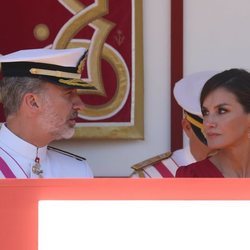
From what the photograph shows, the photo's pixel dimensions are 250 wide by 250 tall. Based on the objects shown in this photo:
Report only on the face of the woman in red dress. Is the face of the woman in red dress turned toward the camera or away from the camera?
toward the camera

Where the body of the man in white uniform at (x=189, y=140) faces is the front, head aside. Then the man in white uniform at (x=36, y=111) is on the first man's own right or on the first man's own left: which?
on the first man's own right

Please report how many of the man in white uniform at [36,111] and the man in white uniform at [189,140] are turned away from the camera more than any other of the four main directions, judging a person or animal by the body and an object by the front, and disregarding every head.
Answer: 0

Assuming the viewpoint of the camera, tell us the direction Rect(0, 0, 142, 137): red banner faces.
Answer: facing the viewer

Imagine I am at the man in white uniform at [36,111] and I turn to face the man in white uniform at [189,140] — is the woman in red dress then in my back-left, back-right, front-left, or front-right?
front-right

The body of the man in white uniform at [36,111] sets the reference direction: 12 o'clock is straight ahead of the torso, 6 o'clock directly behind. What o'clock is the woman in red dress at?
The woman in red dress is roughly at 11 o'clock from the man in white uniform.

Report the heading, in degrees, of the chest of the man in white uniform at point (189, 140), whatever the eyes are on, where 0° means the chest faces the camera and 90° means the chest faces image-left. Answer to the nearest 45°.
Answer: approximately 315°

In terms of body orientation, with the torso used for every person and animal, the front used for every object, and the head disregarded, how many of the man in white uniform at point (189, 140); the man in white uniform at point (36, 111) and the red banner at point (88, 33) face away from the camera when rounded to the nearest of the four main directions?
0

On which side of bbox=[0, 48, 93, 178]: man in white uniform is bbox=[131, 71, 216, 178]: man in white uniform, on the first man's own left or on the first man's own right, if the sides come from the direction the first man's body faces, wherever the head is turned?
on the first man's own left

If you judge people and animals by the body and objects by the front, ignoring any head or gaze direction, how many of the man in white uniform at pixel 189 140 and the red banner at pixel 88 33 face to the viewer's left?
0

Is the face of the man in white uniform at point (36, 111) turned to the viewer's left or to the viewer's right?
to the viewer's right
